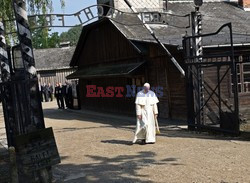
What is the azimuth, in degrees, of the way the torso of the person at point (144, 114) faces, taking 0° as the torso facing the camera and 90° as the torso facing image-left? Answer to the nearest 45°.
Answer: approximately 0°

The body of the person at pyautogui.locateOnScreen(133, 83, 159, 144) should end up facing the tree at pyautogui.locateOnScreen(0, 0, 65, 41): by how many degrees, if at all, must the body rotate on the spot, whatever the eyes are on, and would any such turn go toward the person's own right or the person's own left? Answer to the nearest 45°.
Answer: approximately 90° to the person's own right
